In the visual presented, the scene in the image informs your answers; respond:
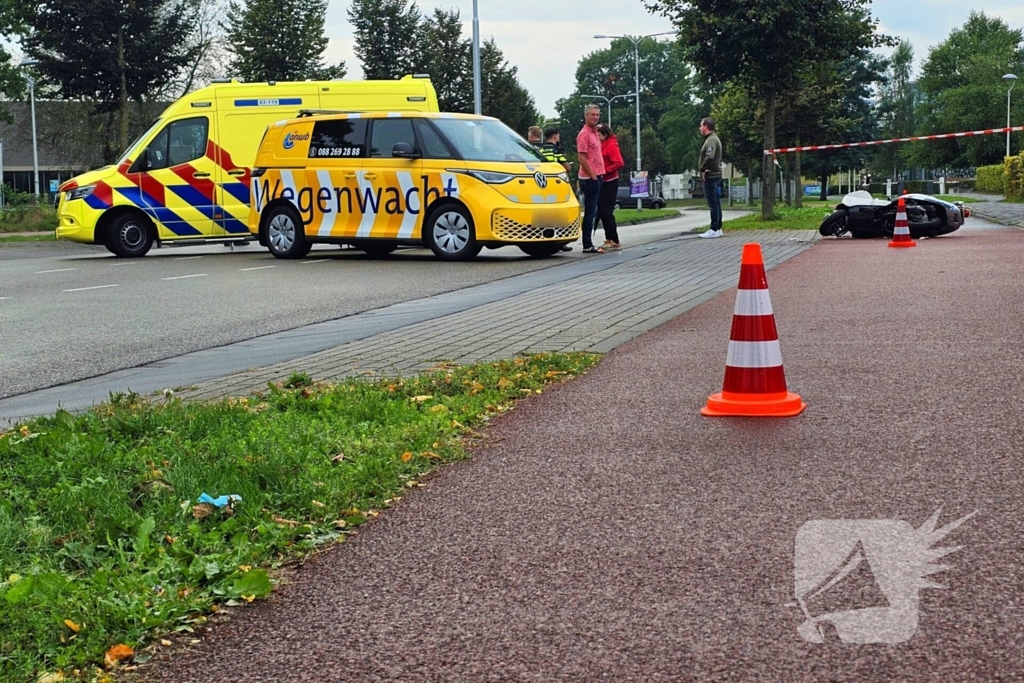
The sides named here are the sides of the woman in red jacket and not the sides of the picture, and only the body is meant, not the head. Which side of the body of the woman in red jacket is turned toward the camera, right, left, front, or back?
left

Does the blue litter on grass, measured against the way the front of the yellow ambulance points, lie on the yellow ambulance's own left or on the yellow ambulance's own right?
on the yellow ambulance's own left

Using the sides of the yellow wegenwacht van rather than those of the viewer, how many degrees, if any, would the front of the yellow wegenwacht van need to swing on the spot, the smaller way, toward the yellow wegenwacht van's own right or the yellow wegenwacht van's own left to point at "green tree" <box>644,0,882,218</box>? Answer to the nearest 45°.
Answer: approximately 90° to the yellow wegenwacht van's own left

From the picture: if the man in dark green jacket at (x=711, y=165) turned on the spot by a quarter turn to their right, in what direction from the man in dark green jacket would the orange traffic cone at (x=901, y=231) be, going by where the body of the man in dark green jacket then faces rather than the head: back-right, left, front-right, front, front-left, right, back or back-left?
back-right

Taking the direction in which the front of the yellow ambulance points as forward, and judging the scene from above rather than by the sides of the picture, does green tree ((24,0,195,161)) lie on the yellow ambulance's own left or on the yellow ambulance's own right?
on the yellow ambulance's own right

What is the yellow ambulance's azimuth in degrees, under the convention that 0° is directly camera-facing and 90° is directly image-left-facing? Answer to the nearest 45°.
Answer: approximately 90°

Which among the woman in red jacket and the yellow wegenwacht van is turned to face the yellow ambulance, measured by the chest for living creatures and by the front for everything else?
the woman in red jacket

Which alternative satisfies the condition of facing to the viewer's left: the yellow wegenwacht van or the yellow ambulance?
the yellow ambulance

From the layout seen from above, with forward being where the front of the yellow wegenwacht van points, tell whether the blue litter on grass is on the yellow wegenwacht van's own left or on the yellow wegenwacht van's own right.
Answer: on the yellow wegenwacht van's own right

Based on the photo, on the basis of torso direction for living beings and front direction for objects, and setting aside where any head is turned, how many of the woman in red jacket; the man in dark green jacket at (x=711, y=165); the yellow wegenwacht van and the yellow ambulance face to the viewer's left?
3

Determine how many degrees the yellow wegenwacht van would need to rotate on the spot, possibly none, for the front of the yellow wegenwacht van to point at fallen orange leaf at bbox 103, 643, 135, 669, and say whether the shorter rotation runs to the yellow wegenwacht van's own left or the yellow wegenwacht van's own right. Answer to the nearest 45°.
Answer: approximately 45° to the yellow wegenwacht van's own right

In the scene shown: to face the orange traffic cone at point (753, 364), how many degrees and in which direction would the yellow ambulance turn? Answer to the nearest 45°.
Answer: approximately 90° to its left

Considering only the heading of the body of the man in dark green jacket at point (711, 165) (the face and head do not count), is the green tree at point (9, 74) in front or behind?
in front

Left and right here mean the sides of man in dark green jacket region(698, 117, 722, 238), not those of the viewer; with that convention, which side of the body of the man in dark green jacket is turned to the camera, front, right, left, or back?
left
